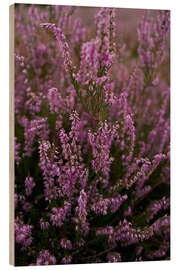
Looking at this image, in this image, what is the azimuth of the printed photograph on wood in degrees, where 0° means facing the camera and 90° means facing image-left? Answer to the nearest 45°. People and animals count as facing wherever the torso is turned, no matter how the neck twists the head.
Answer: approximately 315°
